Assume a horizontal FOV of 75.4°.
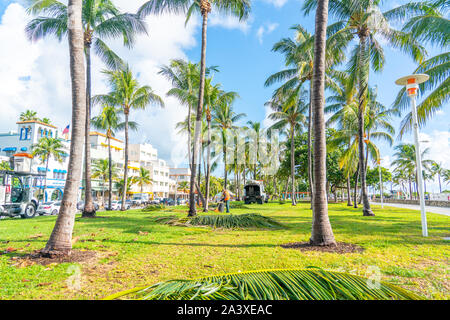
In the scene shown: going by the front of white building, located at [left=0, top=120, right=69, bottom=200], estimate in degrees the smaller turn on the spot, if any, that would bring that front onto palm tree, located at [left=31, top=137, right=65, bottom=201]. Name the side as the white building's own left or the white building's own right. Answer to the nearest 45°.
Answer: approximately 45° to the white building's own right

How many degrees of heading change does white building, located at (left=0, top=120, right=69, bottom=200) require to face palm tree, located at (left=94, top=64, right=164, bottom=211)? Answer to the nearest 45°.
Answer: approximately 45° to its right

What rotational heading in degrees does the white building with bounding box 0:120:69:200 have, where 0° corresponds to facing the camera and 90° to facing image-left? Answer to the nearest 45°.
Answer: approximately 315°

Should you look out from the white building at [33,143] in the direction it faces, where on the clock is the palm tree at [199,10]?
The palm tree is roughly at 1 o'clock from the white building.

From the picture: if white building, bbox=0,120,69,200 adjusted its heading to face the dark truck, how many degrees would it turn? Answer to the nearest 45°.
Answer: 0° — it already faces it

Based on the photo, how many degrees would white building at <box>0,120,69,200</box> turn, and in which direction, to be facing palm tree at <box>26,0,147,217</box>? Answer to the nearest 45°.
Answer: approximately 45° to its right

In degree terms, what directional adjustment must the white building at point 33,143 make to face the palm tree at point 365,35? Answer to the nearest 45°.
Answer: approximately 45° to its right
